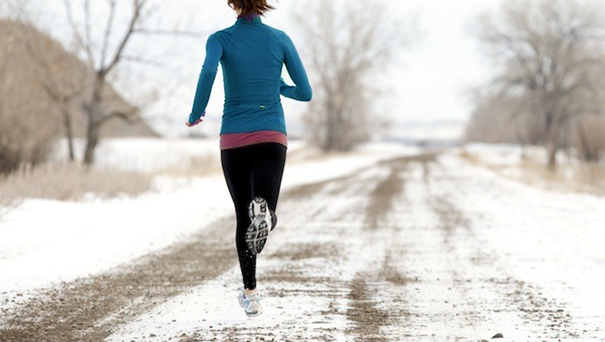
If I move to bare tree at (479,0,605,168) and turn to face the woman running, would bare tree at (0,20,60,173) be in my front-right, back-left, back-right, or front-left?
front-right

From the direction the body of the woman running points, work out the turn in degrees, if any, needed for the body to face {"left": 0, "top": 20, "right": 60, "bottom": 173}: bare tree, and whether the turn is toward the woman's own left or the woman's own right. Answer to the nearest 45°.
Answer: approximately 45° to the woman's own left

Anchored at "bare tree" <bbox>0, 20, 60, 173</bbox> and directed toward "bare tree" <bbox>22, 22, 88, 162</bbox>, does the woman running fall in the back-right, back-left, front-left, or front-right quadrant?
back-right

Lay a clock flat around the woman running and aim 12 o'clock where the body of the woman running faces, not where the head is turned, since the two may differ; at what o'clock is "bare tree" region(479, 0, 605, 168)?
The bare tree is roughly at 1 o'clock from the woman running.

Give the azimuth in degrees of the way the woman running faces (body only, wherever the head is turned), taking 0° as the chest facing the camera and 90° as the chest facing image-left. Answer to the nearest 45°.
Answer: approximately 180°

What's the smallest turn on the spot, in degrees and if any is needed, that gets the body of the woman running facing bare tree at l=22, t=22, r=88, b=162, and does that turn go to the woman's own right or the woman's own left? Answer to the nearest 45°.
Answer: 0° — they already face it

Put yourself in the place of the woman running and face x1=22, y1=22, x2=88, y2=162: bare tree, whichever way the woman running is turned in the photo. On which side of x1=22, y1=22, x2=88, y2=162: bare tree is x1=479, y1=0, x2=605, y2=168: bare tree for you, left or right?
right
